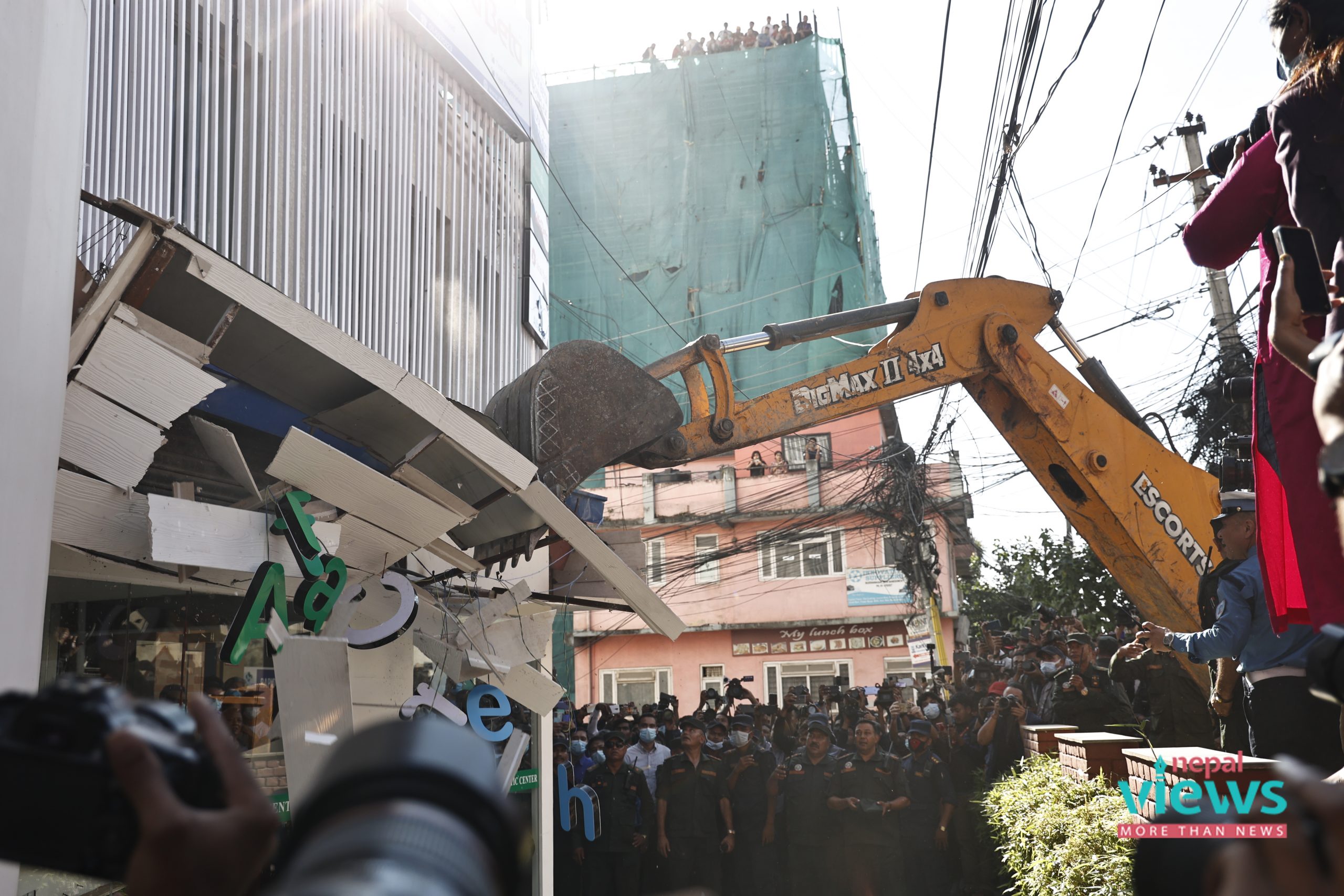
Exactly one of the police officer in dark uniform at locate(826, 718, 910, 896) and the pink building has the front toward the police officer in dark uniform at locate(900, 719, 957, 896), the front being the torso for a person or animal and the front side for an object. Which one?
the pink building

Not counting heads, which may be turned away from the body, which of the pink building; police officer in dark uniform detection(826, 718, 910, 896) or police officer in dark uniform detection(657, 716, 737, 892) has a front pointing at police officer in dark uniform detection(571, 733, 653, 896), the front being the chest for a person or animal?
the pink building

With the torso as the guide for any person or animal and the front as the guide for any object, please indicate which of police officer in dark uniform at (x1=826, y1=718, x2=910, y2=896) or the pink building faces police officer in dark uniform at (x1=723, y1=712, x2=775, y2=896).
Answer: the pink building

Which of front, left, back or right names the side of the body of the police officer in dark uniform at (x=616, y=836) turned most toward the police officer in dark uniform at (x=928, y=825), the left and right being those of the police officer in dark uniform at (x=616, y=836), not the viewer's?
left

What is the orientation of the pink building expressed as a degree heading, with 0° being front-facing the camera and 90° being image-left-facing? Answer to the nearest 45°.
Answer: approximately 0°

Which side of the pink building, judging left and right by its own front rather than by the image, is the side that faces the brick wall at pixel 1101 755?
front

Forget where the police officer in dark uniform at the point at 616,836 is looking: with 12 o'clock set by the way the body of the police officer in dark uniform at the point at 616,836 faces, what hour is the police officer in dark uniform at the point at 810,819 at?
the police officer in dark uniform at the point at 810,819 is roughly at 10 o'clock from the police officer in dark uniform at the point at 616,836.

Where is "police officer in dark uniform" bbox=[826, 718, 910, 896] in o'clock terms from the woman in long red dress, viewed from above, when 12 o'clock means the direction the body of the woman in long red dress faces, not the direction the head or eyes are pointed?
The police officer in dark uniform is roughly at 2 o'clock from the woman in long red dress.

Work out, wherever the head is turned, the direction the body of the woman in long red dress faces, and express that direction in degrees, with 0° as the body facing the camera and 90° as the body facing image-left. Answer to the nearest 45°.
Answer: approximately 90°
